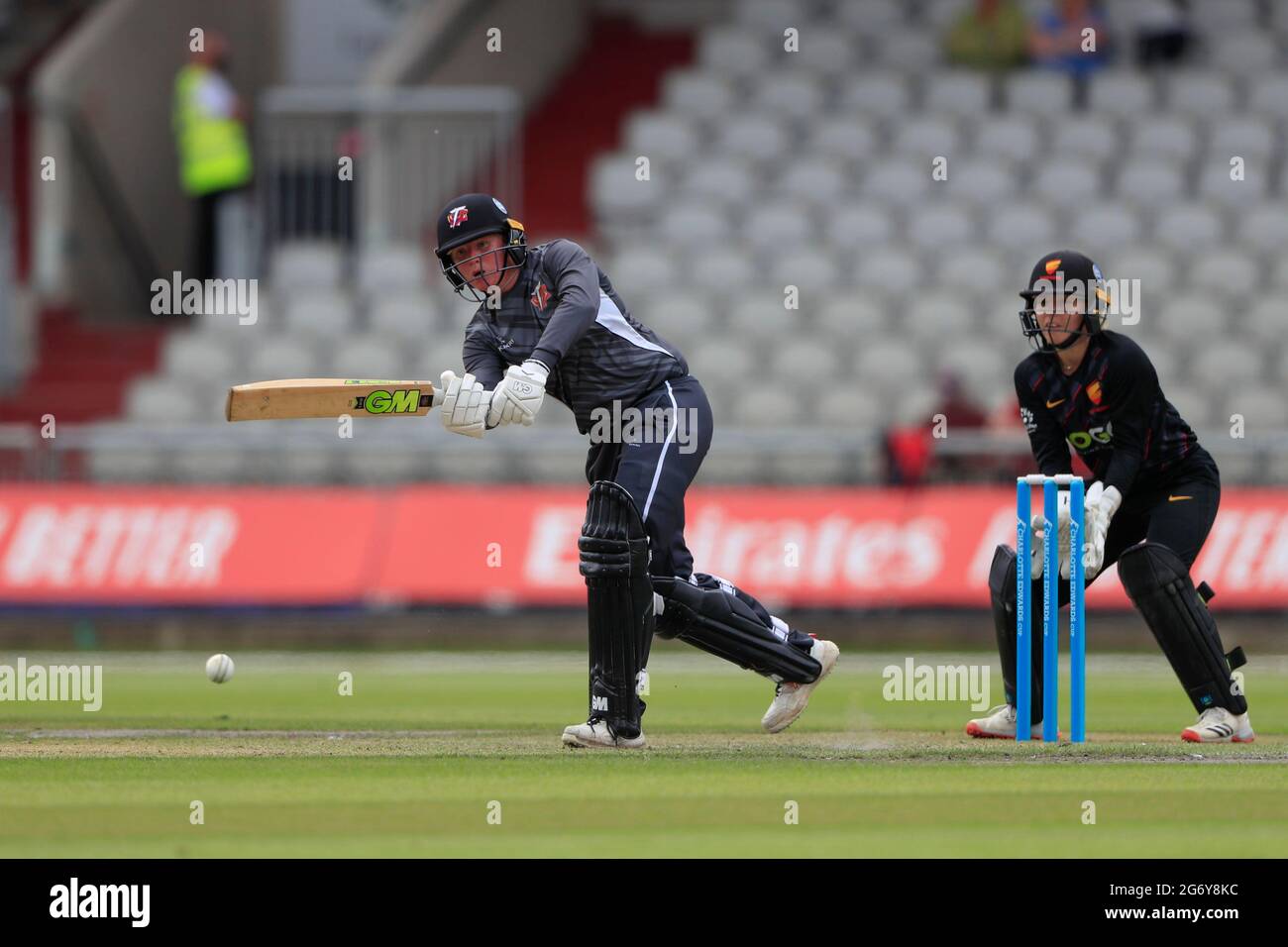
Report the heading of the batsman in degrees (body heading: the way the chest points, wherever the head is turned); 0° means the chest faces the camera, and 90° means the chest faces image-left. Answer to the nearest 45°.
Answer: approximately 45°

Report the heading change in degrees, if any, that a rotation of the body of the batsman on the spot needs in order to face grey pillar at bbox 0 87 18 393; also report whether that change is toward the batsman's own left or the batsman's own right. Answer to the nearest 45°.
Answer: approximately 90° to the batsman's own right

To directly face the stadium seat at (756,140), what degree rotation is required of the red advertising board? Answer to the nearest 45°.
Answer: approximately 135° to its left

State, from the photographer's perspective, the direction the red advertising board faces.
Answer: facing the viewer

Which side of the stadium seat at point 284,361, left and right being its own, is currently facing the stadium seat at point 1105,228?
left

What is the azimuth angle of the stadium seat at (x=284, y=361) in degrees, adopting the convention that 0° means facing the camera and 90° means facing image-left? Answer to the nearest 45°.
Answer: approximately 0°

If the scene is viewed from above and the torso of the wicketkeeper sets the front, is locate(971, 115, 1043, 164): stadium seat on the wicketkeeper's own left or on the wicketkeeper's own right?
on the wicketkeeper's own right

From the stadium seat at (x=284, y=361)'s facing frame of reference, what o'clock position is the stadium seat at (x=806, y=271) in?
the stadium seat at (x=806, y=271) is roughly at 9 o'clock from the stadium seat at (x=284, y=361).

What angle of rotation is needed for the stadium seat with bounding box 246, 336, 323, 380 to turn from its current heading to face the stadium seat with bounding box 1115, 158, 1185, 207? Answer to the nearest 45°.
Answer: approximately 90° to its left

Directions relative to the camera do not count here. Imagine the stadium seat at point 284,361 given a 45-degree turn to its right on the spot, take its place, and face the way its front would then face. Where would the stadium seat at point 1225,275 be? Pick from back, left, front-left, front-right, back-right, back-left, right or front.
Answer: back-left

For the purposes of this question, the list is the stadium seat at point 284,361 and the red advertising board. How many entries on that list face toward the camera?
2

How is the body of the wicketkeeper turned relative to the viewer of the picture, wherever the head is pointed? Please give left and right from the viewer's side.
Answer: facing the viewer and to the left of the viewer

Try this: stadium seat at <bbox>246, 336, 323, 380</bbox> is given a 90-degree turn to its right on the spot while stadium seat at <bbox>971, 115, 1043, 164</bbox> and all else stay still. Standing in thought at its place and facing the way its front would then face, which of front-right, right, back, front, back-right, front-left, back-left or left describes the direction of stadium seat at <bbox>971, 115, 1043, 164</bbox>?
back

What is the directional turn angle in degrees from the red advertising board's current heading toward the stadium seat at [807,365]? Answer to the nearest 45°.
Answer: approximately 135° to its left
